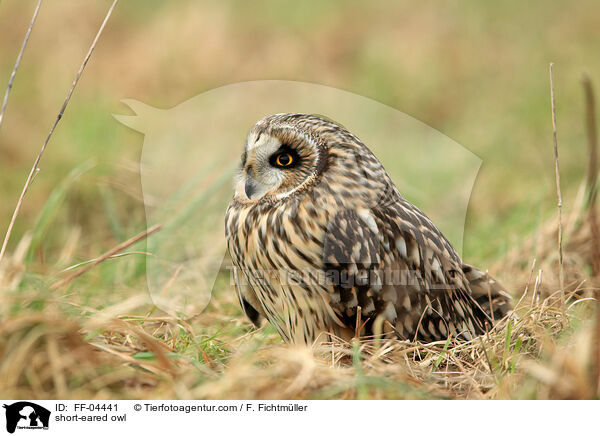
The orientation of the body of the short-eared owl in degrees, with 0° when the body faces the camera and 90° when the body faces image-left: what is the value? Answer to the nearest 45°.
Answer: approximately 45°
